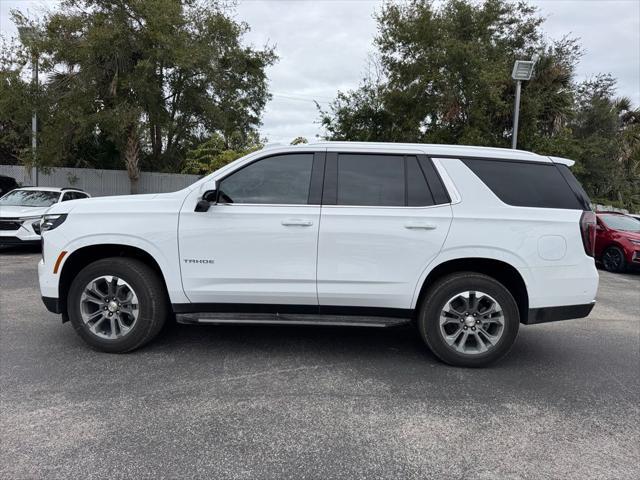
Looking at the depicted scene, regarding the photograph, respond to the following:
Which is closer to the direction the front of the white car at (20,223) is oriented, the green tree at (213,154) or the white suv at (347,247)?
the white suv

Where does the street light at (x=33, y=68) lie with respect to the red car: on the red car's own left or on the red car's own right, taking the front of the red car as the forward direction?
on the red car's own right

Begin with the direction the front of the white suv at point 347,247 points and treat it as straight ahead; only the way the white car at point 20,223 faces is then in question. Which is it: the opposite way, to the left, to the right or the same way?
to the left

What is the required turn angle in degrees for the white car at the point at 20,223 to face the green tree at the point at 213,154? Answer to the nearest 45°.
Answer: approximately 180°

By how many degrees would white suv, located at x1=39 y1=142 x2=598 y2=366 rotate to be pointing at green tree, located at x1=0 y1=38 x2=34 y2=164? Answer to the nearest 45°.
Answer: approximately 45° to its right

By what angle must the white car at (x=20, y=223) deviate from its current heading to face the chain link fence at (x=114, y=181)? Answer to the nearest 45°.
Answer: approximately 135° to its right

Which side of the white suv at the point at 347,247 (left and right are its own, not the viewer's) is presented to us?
left

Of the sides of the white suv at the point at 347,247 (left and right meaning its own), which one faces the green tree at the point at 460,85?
right

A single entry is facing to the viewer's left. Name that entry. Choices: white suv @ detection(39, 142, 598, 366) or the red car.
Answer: the white suv

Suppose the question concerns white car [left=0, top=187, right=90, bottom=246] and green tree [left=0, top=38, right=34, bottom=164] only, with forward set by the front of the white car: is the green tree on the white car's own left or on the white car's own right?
on the white car's own right

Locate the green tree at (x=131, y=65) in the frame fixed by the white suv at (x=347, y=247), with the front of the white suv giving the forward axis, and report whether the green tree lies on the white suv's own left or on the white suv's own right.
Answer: on the white suv's own right
